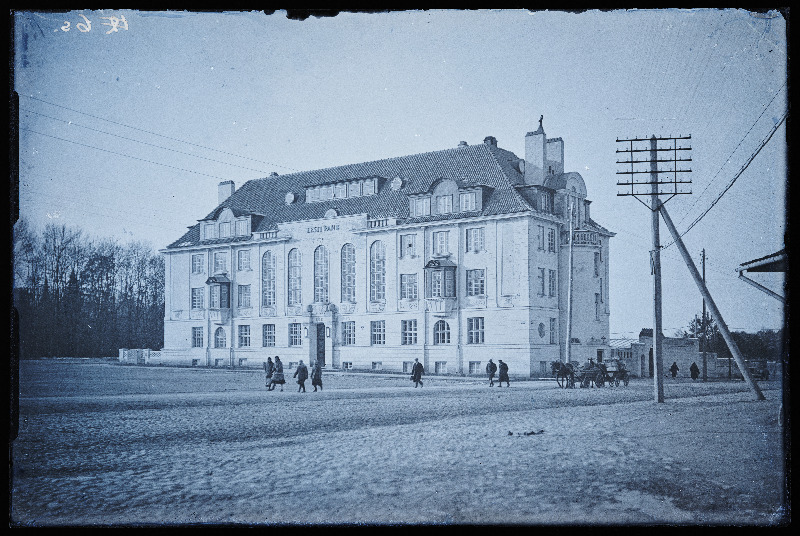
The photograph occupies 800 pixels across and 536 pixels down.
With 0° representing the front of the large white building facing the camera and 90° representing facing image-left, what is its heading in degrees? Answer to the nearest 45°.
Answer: approximately 45°

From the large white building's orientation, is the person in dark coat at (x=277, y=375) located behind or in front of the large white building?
in front

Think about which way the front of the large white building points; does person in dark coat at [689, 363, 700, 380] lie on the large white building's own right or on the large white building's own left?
on the large white building's own left
